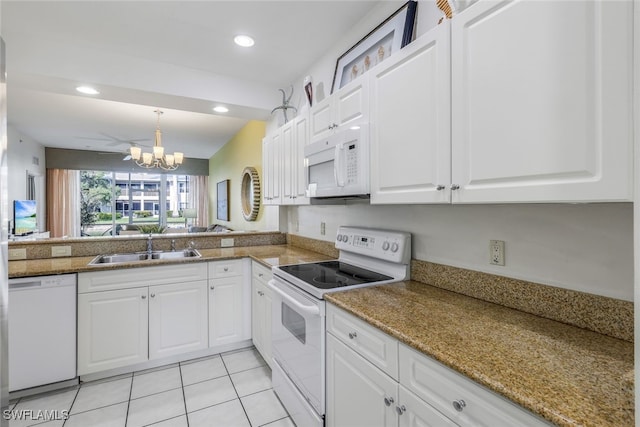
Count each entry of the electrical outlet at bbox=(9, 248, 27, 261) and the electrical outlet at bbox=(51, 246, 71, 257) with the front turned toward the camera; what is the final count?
2

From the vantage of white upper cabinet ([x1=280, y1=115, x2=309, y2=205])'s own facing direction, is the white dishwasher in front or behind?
in front

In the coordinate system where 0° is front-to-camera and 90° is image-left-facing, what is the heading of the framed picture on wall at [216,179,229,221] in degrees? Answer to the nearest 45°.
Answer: approximately 90°

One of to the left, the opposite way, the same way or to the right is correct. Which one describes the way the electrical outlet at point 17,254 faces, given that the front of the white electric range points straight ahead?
to the left

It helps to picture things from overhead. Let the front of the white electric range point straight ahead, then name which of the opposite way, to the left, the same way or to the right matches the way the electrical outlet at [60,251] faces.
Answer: to the left

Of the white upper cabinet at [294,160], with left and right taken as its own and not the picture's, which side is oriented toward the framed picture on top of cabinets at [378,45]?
left

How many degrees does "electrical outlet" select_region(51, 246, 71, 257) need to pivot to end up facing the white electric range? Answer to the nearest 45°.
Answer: approximately 45° to its left

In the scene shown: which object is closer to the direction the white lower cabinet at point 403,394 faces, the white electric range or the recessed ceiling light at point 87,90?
the recessed ceiling light

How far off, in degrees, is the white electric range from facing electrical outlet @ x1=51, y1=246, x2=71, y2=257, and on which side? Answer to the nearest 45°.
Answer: approximately 45° to its right

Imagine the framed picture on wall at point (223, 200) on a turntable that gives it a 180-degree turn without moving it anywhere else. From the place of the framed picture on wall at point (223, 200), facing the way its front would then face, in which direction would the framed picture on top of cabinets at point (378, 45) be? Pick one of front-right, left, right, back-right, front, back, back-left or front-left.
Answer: right
